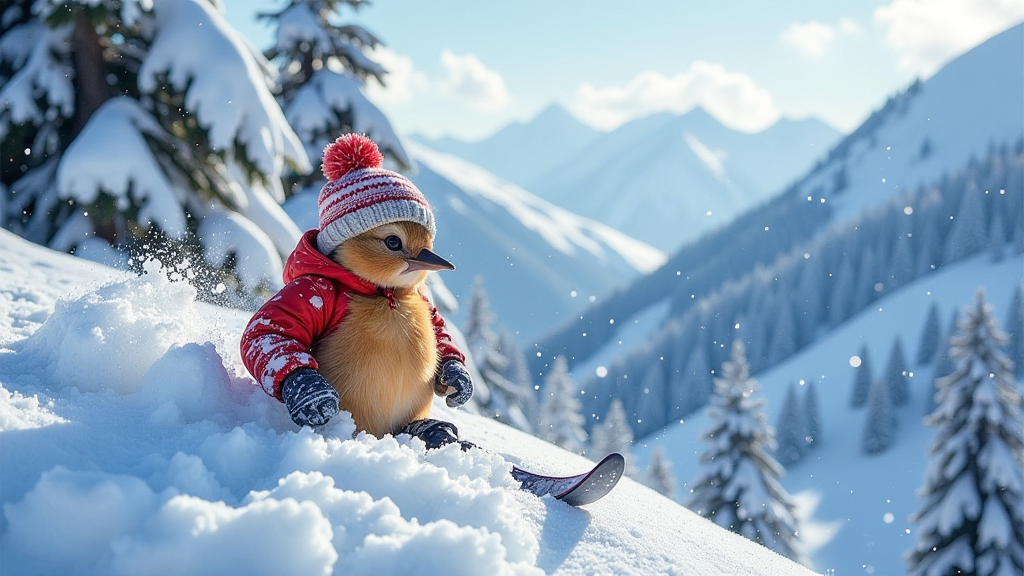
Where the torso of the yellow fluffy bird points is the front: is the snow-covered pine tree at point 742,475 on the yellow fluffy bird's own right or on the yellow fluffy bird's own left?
on the yellow fluffy bird's own left

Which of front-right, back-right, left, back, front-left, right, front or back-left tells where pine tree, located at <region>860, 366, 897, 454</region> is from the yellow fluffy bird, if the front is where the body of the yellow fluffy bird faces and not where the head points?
left

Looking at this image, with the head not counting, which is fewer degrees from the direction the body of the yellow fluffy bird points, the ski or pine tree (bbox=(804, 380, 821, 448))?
the ski

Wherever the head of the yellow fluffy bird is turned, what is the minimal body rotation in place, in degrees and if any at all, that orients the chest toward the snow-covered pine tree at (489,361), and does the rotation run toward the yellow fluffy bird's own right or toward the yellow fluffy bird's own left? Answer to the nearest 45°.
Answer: approximately 135° to the yellow fluffy bird's own left

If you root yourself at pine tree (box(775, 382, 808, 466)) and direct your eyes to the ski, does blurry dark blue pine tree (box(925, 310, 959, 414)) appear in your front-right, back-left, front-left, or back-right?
back-left

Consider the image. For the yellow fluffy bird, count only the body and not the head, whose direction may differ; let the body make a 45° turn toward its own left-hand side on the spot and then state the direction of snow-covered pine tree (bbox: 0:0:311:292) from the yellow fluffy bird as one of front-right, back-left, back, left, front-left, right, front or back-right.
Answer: back-left

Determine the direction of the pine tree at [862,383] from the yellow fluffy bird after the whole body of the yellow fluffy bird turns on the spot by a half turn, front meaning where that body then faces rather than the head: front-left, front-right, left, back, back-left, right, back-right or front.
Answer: right

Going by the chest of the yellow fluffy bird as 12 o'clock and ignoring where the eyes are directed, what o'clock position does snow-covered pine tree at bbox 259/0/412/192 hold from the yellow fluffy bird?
The snow-covered pine tree is roughly at 7 o'clock from the yellow fluffy bird.

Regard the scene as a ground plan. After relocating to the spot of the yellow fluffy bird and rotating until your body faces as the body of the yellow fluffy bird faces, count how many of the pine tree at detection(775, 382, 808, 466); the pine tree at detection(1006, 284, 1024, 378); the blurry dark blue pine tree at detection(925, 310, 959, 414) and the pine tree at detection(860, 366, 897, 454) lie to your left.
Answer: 4

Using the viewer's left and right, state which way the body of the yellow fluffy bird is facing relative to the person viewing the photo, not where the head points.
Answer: facing the viewer and to the right of the viewer

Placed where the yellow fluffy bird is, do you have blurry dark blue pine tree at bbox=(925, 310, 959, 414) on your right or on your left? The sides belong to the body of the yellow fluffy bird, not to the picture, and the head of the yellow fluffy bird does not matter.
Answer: on your left

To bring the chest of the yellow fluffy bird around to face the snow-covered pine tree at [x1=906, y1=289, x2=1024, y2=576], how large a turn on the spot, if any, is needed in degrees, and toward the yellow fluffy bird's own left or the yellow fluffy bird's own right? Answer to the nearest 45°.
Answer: approximately 90° to the yellow fluffy bird's own left

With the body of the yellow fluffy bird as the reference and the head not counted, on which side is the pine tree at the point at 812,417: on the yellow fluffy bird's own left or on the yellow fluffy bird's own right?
on the yellow fluffy bird's own left

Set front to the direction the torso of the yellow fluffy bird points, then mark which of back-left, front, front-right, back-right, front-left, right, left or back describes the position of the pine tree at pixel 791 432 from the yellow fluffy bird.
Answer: left
